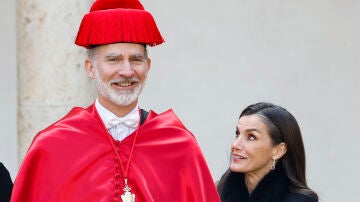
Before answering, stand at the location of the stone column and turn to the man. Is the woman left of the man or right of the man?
left

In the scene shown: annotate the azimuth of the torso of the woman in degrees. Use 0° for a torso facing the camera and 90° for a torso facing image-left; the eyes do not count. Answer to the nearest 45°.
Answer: approximately 45°

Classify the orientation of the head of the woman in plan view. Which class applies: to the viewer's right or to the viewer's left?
to the viewer's left

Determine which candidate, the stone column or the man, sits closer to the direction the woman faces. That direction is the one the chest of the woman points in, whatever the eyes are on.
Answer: the man

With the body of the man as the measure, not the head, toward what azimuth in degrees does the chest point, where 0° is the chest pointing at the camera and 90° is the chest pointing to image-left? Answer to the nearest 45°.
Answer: approximately 0°
